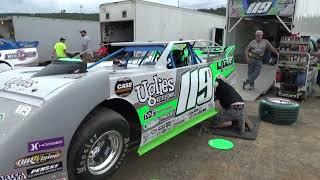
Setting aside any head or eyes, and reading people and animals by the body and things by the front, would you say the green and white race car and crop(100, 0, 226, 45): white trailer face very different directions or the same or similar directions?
very different directions

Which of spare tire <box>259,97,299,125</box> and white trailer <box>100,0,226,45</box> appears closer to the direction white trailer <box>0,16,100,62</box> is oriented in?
the white trailer

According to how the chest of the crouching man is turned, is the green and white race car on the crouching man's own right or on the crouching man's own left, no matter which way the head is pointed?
on the crouching man's own left

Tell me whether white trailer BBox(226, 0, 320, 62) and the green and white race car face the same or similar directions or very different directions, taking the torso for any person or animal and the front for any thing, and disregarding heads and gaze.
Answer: very different directions

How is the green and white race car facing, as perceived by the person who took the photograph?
facing the viewer and to the left of the viewer

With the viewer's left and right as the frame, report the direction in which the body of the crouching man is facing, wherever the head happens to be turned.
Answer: facing away from the viewer and to the left of the viewer

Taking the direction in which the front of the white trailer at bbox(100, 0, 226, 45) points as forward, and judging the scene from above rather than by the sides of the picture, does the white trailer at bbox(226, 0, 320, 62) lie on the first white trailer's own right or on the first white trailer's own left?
on the first white trailer's own right

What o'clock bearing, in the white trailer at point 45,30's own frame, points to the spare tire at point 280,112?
The spare tire is roughly at 4 o'clock from the white trailer.

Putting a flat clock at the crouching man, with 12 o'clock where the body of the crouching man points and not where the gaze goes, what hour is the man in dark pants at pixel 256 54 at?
The man in dark pants is roughly at 2 o'clock from the crouching man.

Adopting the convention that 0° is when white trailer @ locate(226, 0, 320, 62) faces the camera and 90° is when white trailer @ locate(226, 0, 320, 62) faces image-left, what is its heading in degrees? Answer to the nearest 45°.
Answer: approximately 225°

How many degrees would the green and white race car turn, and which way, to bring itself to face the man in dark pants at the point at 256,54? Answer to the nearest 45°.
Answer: approximately 180°
